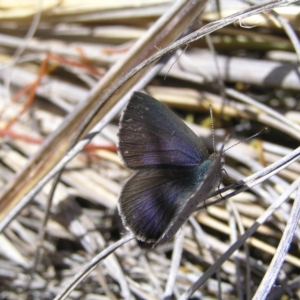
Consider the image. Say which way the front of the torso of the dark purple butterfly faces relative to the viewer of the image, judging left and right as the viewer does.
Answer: facing away from the viewer and to the right of the viewer
